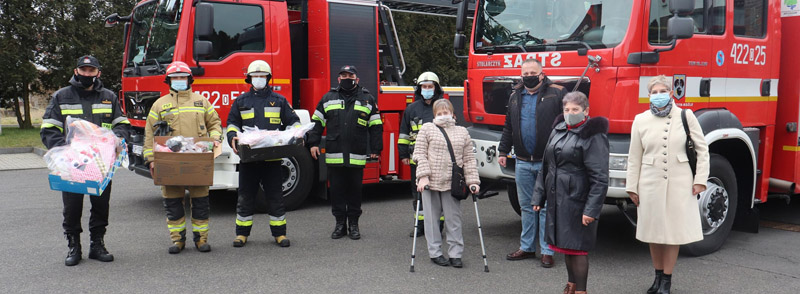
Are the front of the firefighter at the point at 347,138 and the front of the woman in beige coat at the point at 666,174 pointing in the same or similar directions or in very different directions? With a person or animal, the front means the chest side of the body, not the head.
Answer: same or similar directions

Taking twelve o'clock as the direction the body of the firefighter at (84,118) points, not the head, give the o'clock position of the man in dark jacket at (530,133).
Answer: The man in dark jacket is roughly at 10 o'clock from the firefighter.

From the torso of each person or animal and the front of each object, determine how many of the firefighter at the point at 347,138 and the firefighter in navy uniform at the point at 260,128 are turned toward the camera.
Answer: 2

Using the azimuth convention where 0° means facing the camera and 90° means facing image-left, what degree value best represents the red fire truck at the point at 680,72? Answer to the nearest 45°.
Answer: approximately 45°

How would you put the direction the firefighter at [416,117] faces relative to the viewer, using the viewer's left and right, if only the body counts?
facing the viewer

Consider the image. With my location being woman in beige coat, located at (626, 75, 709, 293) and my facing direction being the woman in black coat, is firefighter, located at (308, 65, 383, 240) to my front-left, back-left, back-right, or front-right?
front-right

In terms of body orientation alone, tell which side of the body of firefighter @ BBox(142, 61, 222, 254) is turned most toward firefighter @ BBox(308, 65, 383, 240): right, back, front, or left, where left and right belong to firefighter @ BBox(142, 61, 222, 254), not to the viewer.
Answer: left

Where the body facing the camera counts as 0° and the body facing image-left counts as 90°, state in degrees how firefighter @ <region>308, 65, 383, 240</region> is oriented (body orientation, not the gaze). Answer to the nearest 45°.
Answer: approximately 0°

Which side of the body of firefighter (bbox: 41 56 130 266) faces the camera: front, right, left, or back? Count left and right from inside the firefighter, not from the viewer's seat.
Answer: front

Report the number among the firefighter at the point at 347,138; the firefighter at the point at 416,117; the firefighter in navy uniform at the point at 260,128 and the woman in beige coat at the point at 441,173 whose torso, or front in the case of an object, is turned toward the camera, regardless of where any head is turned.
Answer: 4

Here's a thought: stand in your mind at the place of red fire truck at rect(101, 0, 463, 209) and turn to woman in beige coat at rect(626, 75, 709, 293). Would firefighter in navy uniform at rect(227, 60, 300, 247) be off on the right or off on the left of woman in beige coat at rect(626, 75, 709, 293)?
right

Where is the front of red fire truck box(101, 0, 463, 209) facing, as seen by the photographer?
facing the viewer and to the left of the viewer

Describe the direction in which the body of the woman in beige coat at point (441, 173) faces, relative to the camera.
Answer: toward the camera

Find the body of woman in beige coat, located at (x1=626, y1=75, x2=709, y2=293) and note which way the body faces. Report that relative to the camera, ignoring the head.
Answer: toward the camera

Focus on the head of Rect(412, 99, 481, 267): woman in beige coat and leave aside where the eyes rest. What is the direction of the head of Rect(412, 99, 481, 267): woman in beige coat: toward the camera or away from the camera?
toward the camera
